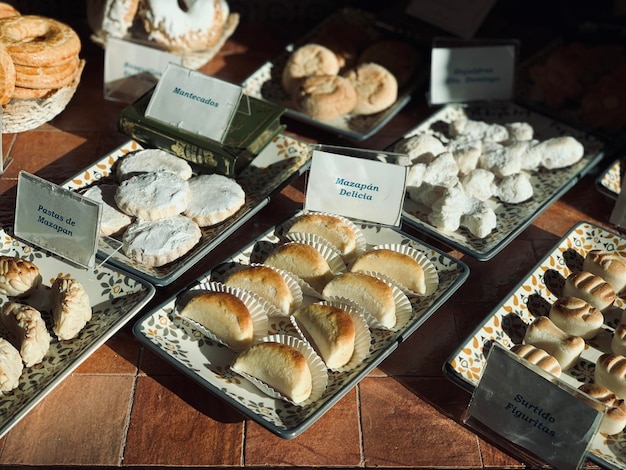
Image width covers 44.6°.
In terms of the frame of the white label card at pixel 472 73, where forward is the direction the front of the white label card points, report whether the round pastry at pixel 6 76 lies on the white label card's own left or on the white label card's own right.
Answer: on the white label card's own right

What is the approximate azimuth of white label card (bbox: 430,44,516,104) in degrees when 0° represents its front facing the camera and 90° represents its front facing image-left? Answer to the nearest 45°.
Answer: approximately 0°

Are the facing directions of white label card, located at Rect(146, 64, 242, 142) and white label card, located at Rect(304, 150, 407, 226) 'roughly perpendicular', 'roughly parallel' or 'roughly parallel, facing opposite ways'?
roughly parallel

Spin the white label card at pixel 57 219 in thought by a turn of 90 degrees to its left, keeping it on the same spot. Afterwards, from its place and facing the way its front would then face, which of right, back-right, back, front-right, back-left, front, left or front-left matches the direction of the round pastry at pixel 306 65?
left

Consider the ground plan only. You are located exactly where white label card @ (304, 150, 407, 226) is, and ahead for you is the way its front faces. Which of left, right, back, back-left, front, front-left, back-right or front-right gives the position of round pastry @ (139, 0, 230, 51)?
back-right

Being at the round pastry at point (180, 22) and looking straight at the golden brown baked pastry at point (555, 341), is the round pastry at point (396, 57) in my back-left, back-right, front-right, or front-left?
front-left

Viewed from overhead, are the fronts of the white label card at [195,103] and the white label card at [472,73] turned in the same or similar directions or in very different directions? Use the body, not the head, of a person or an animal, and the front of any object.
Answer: same or similar directions

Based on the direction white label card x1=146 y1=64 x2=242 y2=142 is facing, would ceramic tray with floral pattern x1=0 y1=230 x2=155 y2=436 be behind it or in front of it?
in front

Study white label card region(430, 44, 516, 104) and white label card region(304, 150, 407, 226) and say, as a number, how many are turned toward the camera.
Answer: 2

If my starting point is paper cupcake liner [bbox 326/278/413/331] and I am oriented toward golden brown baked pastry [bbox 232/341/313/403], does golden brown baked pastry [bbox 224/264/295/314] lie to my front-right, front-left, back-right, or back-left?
front-right

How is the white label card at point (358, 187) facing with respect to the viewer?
toward the camera

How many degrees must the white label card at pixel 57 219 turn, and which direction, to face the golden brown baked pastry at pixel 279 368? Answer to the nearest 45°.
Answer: approximately 90° to its left

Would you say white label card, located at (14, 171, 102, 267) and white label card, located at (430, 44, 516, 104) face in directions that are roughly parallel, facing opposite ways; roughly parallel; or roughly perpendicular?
roughly parallel
